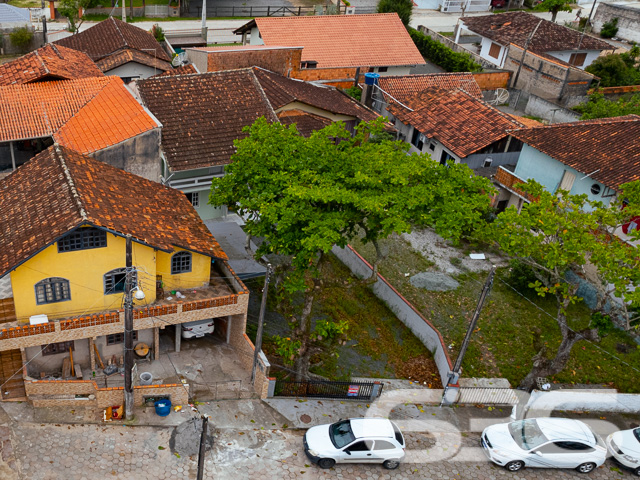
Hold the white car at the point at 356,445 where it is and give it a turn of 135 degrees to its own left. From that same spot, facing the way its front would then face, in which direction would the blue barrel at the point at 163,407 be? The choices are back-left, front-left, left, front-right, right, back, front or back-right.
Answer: back-right

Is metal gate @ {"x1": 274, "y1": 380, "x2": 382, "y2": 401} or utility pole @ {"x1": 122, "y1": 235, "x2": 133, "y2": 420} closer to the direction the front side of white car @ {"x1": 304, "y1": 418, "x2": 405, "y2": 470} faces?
the utility pole

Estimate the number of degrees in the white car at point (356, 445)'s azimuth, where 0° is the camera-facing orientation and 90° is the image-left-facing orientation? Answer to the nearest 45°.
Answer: approximately 90°

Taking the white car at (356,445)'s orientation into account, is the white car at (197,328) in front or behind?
in front

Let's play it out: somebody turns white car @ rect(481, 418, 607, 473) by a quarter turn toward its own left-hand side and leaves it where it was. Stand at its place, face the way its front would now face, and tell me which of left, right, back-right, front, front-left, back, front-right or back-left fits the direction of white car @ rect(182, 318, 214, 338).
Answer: right

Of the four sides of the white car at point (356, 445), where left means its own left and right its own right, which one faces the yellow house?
front

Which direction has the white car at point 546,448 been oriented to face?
to the viewer's left

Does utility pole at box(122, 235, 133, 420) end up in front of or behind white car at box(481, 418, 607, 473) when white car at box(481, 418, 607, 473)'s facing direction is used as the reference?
in front

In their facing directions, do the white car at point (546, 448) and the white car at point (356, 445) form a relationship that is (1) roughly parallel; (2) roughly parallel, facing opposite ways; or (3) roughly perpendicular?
roughly parallel

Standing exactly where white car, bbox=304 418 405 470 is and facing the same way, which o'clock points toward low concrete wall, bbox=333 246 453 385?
The low concrete wall is roughly at 3 o'clock from the white car.

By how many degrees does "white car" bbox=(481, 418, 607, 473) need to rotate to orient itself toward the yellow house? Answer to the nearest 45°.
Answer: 0° — it already faces it

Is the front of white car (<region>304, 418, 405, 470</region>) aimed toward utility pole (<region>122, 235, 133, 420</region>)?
yes

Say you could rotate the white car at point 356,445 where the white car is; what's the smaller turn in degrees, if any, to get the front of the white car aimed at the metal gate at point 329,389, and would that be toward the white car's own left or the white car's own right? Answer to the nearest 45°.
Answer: approximately 45° to the white car's own right

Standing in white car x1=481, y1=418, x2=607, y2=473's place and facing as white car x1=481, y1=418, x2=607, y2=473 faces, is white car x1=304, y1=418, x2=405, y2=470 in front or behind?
in front

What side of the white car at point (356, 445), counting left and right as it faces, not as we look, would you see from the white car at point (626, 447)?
back

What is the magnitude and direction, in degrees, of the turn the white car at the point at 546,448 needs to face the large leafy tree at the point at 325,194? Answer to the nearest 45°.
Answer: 0° — it already faces it

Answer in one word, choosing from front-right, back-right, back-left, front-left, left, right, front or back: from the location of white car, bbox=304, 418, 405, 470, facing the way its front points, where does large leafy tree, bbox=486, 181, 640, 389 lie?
back-right
